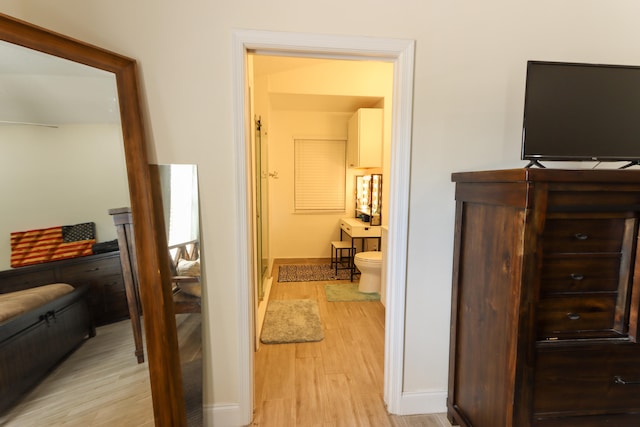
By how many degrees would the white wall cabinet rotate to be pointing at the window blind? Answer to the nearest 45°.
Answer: approximately 45° to its right

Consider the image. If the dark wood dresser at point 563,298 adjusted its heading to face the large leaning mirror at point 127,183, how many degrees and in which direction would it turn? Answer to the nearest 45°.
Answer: approximately 90° to its right

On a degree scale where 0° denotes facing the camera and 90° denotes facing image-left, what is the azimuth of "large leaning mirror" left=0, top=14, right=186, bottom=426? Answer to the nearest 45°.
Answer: approximately 315°

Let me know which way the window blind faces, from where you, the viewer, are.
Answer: facing the viewer

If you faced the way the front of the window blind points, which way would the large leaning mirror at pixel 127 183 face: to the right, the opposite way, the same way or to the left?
to the left

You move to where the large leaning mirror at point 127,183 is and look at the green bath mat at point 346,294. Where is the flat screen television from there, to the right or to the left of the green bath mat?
right

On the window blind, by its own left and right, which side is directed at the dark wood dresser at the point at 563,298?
front

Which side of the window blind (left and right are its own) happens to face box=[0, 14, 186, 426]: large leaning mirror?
front

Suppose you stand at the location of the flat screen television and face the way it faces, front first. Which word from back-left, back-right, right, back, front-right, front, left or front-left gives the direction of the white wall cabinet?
back-right

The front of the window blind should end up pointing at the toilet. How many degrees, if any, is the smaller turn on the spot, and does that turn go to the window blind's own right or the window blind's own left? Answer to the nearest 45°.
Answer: approximately 45° to the window blind's own left

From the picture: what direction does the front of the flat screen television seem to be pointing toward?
toward the camera

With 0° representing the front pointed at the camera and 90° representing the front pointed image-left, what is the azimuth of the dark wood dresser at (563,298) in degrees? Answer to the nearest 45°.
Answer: approximately 315°

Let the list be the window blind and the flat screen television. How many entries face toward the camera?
2
